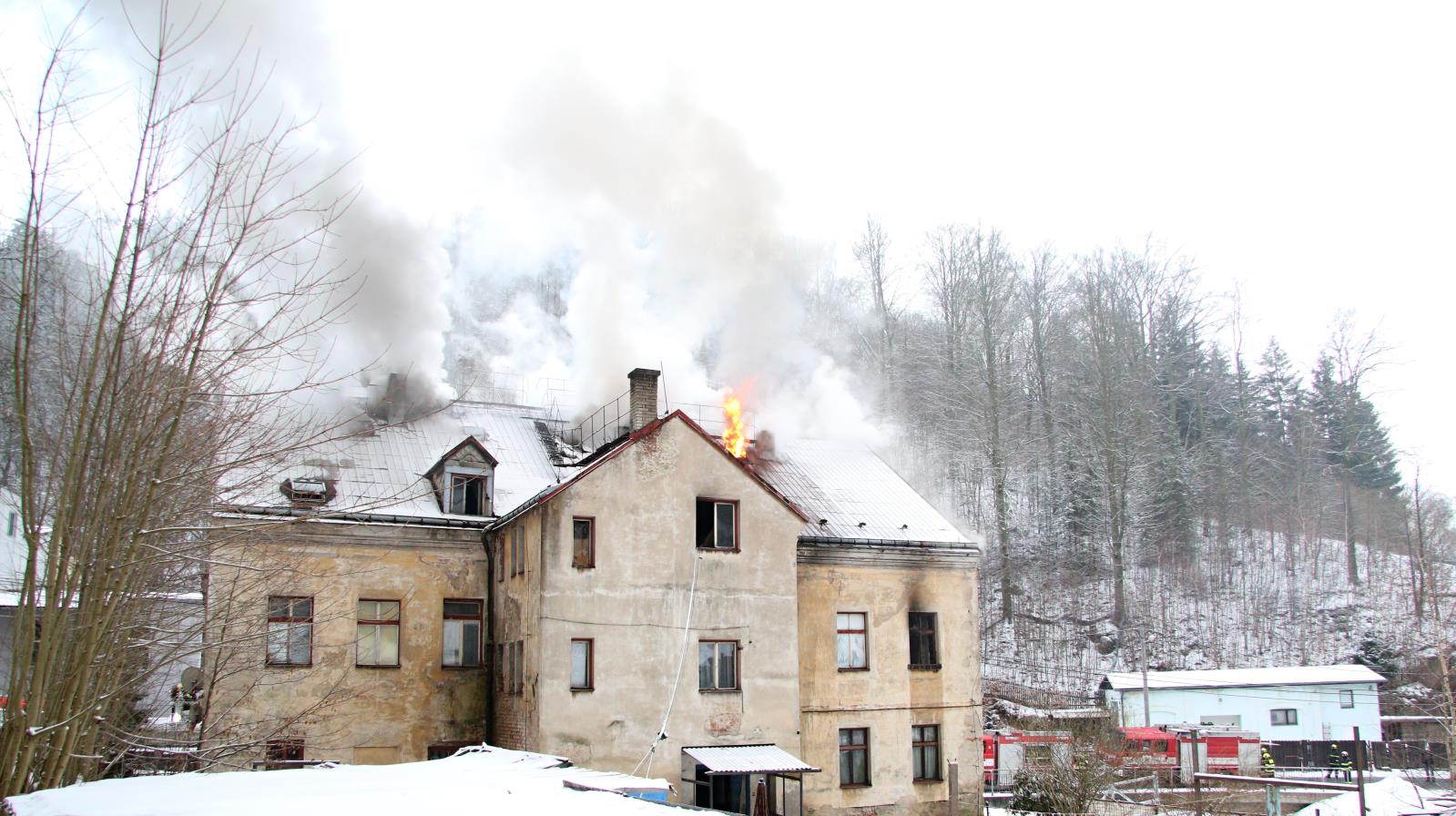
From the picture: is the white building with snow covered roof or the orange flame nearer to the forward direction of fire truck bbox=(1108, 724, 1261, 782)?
the orange flame

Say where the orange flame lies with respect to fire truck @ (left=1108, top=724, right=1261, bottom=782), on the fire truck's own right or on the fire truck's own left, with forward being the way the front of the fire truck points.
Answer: on the fire truck's own left

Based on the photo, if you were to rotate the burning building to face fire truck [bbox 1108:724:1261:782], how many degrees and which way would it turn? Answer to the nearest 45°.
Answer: approximately 135° to its left

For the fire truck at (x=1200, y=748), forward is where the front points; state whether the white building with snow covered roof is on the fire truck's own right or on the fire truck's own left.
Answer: on the fire truck's own right

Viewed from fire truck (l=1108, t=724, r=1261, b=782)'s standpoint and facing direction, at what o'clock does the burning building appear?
The burning building is roughly at 10 o'clock from the fire truck.

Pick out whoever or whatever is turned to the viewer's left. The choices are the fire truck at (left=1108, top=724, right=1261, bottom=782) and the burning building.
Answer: the fire truck

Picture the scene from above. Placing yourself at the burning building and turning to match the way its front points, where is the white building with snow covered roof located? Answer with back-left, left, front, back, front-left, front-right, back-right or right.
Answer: back-left

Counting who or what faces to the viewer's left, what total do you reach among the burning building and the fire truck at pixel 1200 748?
1

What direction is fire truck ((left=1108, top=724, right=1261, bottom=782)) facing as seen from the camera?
to the viewer's left
